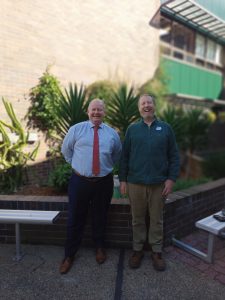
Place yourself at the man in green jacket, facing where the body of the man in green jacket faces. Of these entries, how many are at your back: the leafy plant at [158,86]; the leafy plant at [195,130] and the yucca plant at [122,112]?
3

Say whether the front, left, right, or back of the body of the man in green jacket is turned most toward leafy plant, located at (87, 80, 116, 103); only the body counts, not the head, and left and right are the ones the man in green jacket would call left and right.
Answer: back

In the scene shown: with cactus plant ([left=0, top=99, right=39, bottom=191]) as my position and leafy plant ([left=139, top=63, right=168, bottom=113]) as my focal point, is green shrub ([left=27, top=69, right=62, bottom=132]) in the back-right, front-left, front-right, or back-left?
front-left

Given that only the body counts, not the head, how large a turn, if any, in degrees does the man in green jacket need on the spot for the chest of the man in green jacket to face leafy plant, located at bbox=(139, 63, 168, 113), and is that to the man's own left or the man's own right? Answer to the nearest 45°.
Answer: approximately 180°

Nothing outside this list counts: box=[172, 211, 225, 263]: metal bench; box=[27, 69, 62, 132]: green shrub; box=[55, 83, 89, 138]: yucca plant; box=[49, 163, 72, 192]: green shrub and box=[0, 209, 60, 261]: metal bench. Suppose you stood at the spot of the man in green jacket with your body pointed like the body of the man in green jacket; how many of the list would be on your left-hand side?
1

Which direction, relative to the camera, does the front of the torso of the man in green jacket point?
toward the camera

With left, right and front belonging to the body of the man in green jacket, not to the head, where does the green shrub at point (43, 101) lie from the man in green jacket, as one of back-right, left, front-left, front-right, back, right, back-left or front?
back-right

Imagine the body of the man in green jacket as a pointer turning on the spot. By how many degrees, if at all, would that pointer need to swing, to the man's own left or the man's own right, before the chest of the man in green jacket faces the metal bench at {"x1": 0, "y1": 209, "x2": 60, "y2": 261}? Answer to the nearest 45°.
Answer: approximately 90° to the man's own right

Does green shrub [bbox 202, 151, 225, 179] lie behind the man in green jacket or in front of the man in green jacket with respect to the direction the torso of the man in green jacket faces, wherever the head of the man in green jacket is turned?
behind

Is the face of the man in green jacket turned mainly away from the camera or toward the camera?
toward the camera

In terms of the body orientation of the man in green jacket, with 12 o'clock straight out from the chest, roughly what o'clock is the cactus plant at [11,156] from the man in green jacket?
The cactus plant is roughly at 4 o'clock from the man in green jacket.

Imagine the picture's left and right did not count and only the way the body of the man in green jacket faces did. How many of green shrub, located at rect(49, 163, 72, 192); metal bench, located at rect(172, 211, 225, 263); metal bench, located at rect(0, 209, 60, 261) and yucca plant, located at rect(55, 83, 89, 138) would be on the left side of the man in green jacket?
1

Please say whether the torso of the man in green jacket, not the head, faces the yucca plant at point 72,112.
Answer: no

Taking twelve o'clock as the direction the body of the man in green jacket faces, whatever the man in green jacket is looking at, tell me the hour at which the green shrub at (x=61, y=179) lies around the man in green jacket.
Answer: The green shrub is roughly at 4 o'clock from the man in green jacket.

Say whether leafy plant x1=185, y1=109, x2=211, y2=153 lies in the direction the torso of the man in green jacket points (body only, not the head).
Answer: no
